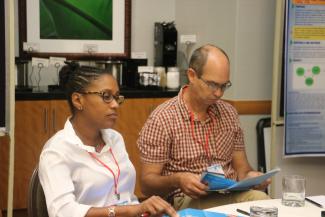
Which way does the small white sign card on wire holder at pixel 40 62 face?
toward the camera

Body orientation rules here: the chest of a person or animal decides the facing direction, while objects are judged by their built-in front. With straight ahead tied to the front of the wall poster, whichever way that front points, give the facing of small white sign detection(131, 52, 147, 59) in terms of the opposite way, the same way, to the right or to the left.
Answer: the same way

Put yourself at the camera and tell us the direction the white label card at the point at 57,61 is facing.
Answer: facing the viewer

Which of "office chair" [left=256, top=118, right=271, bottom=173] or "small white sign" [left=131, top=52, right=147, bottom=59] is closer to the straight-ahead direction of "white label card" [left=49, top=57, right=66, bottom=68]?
the office chair

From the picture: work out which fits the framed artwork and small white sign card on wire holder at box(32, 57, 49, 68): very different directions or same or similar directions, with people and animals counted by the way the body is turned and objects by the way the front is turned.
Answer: same or similar directions

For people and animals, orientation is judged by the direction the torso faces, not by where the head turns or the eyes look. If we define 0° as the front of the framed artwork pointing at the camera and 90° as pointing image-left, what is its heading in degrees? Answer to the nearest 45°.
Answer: approximately 0°

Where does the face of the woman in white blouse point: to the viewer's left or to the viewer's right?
to the viewer's right

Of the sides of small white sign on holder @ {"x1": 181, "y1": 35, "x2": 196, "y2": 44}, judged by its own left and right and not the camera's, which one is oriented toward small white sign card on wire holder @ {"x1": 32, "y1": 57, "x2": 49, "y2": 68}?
right

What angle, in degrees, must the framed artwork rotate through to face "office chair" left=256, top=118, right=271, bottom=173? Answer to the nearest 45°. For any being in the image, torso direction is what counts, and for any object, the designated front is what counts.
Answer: approximately 45° to its left

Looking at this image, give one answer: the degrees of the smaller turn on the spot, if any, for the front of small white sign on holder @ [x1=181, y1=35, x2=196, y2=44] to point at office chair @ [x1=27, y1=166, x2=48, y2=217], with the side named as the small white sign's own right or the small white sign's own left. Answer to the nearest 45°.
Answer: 0° — it already faces it

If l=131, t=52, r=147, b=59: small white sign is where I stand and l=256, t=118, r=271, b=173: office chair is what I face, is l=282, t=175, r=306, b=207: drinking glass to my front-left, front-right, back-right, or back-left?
front-right

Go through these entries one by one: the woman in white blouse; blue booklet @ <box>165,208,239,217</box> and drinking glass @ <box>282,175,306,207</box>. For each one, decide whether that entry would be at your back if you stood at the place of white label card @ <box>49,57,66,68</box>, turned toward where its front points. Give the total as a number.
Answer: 0

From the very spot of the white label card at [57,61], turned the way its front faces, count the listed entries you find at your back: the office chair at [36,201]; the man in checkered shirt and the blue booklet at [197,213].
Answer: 0

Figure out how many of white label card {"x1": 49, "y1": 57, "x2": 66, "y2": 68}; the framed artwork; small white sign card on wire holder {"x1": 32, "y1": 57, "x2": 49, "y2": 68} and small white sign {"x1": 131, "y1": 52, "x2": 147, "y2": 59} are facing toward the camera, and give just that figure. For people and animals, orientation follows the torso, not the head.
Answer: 4

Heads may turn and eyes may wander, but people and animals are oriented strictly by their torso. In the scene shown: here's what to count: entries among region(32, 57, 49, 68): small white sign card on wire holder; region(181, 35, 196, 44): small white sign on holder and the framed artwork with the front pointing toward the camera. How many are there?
3
